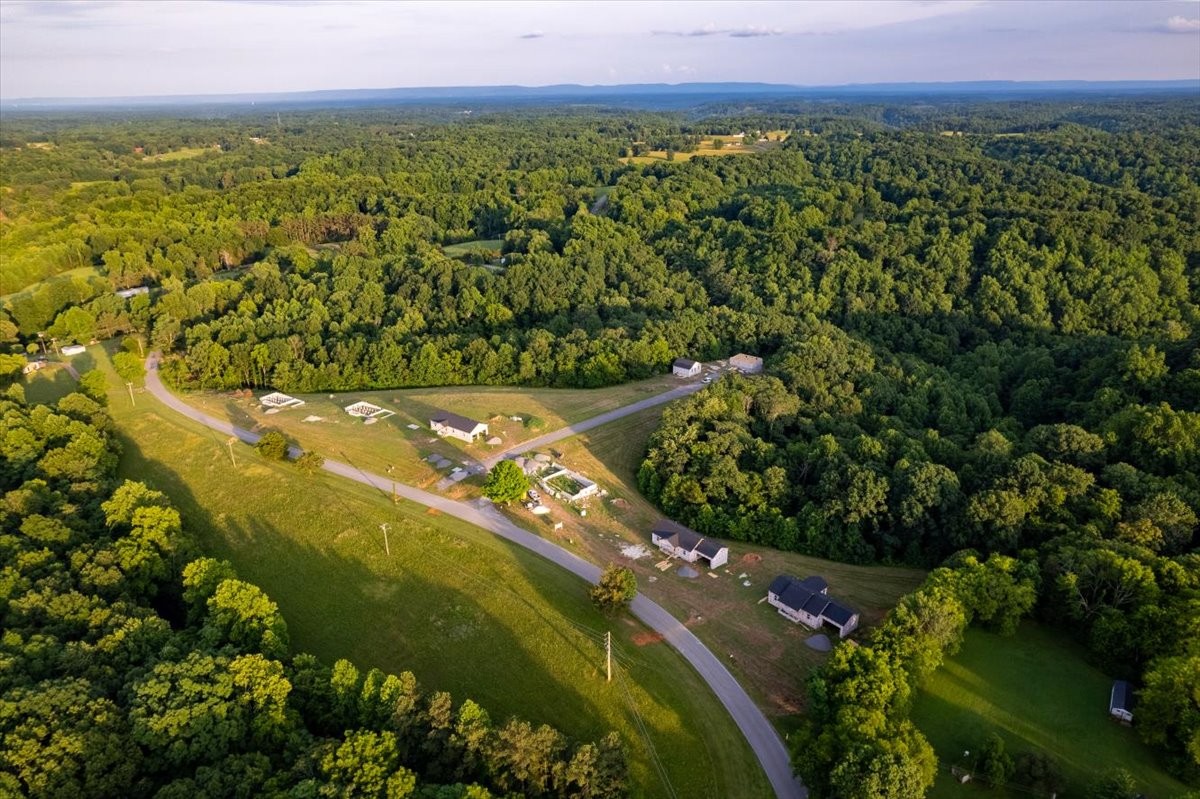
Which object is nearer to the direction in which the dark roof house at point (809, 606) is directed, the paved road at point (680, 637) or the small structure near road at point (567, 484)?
the paved road

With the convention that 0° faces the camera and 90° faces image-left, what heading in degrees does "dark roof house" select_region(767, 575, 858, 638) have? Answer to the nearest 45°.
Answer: approximately 45°

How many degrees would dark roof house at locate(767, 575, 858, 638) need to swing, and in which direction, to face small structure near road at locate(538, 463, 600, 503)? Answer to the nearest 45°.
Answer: approximately 90° to its right

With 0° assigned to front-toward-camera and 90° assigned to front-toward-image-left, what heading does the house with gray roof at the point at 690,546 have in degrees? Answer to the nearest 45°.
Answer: approximately 45°

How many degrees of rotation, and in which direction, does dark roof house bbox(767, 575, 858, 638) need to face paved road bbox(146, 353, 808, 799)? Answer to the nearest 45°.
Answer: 0° — it already faces it

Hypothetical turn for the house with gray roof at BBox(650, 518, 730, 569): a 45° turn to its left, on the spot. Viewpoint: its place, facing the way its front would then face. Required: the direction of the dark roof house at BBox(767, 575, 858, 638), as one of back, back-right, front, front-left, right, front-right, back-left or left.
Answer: front-left
